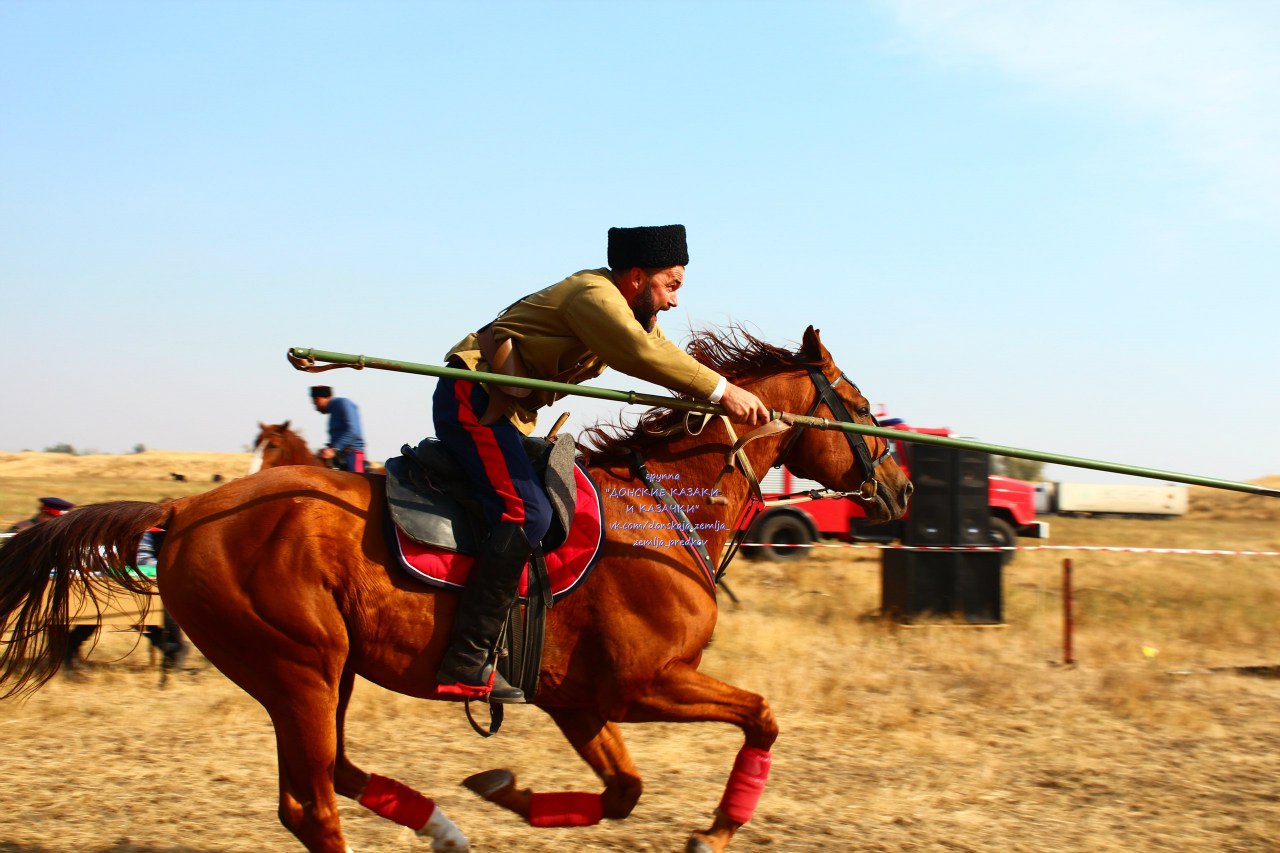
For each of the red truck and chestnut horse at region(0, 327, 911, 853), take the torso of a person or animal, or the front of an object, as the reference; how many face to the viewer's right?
2

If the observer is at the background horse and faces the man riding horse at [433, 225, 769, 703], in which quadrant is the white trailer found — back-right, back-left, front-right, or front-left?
back-left

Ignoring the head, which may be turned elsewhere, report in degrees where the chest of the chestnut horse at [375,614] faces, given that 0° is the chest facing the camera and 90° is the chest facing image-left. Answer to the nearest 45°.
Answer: approximately 270°

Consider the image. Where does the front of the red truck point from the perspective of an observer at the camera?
facing to the right of the viewer

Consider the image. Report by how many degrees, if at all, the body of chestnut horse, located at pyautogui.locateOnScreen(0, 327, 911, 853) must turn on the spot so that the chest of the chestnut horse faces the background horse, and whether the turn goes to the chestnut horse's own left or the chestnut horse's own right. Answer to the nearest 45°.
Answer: approximately 90° to the chestnut horse's own left

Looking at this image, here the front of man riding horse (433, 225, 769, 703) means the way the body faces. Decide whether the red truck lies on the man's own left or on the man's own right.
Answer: on the man's own left

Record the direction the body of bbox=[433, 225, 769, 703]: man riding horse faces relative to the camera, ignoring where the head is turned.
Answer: to the viewer's right

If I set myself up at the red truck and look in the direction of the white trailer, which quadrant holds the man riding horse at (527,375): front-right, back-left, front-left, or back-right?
back-right

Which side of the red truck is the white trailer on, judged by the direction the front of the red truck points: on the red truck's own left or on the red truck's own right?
on the red truck's own left

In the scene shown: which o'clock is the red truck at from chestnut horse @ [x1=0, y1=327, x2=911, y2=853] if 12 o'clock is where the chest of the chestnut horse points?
The red truck is roughly at 10 o'clock from the chestnut horse.

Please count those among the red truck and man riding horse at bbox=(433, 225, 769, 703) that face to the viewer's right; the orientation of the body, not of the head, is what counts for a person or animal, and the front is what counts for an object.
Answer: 2

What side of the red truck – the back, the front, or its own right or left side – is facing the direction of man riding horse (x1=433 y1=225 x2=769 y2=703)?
right

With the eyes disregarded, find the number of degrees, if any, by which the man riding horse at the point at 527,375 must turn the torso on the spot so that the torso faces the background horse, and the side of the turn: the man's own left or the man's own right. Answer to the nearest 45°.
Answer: approximately 135° to the man's own left

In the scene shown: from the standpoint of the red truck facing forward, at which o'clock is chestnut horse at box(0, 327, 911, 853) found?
The chestnut horse is roughly at 3 o'clock from the red truck.
